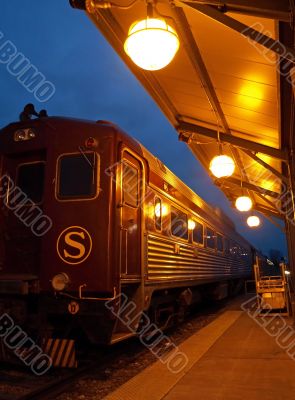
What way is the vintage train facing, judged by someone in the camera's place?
facing the viewer and to the left of the viewer
